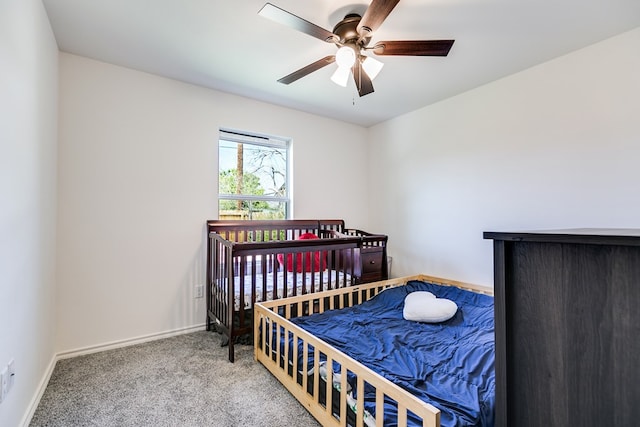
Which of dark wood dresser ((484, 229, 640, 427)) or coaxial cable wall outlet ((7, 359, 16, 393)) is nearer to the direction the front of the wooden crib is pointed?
the dark wood dresser

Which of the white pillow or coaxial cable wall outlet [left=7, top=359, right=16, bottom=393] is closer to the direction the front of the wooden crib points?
the white pillow

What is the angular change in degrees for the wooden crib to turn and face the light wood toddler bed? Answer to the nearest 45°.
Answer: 0° — it already faces it

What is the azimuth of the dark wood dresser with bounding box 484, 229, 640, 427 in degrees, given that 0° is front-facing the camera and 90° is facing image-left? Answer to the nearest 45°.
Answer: approximately 90°

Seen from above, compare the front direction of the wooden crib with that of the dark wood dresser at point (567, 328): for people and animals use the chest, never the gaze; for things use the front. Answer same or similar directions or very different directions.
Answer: very different directions

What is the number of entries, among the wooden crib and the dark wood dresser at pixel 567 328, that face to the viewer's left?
1

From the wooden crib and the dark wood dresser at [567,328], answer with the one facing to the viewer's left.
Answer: the dark wood dresser

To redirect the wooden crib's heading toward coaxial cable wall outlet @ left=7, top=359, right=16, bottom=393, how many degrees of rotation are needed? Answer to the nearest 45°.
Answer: approximately 90° to its right

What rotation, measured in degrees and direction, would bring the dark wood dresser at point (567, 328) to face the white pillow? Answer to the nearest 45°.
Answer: approximately 45° to its right
